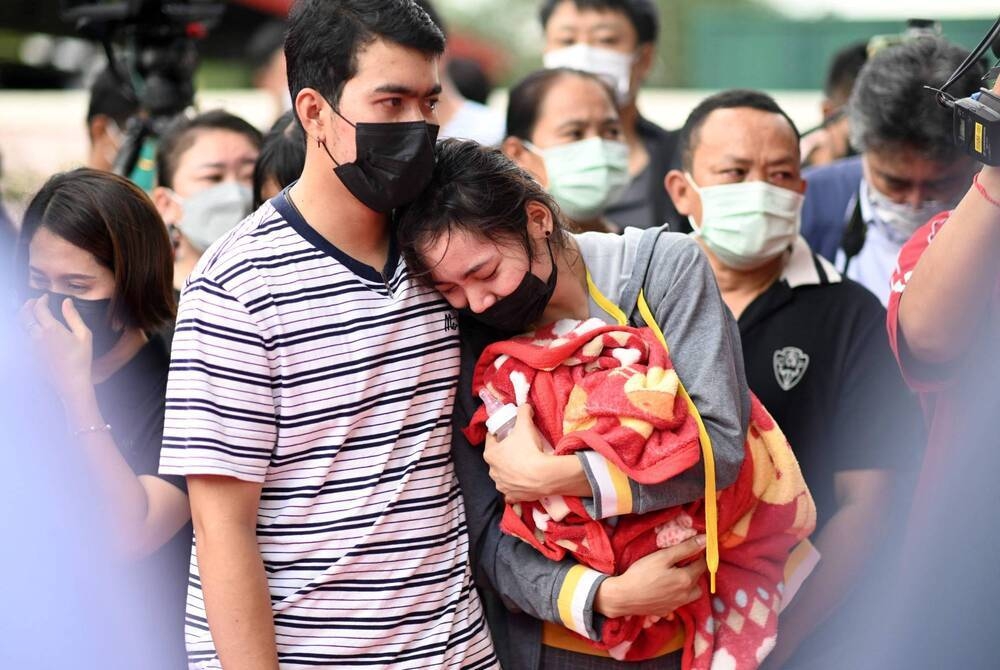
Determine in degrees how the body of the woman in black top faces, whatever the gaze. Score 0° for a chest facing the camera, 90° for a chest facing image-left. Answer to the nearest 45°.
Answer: approximately 45°

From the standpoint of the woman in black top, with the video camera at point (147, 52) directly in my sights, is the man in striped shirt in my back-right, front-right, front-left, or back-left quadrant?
back-right

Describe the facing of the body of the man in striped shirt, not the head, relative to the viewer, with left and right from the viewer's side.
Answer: facing the viewer and to the right of the viewer

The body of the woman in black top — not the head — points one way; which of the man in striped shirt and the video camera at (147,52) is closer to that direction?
the man in striped shirt

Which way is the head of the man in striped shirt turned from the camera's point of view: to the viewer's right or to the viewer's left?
to the viewer's right

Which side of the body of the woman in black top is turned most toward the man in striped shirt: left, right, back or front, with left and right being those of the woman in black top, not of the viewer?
left

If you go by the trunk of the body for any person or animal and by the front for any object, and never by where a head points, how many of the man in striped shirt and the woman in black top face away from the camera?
0

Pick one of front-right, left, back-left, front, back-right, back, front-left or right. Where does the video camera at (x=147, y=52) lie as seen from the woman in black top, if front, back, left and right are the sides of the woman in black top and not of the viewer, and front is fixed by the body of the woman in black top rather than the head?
back-right
